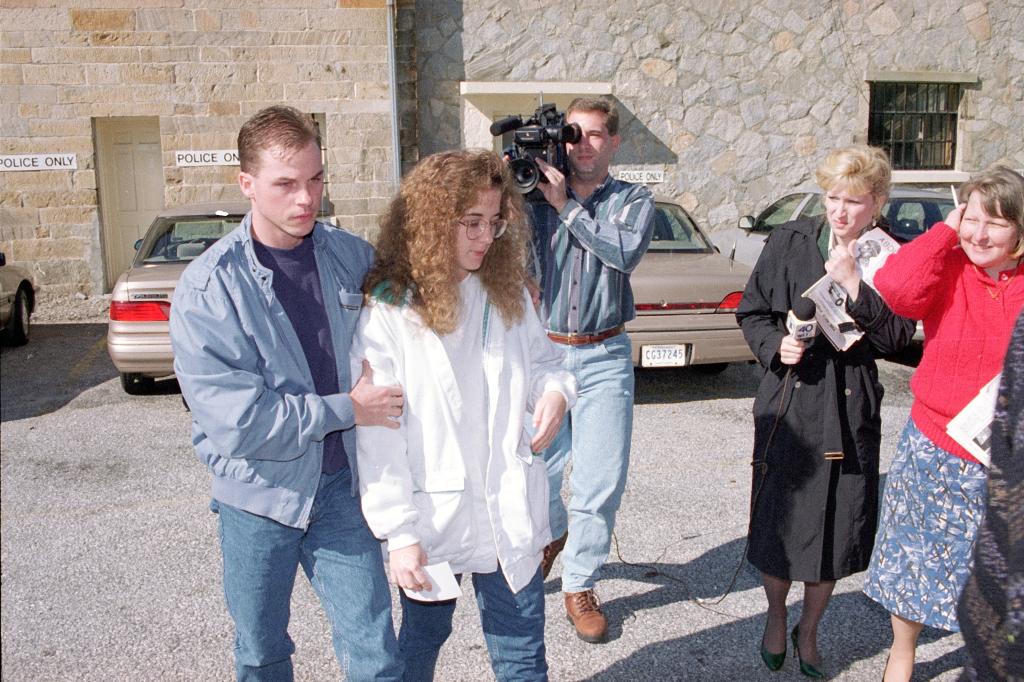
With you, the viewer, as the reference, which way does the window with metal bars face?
facing the viewer

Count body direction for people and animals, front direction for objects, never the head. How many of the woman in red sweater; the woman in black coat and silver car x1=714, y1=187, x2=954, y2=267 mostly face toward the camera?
2

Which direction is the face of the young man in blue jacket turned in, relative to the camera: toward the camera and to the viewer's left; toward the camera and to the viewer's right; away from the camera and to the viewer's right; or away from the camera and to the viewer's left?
toward the camera and to the viewer's right

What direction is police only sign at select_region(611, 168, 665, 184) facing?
toward the camera

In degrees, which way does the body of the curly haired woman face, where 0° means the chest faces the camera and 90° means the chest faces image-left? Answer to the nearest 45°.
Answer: approximately 315°

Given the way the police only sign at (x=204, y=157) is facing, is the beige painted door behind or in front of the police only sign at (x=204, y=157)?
behind

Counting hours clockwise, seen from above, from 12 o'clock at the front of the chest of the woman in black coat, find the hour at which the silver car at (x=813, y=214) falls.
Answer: The silver car is roughly at 6 o'clock from the woman in black coat.

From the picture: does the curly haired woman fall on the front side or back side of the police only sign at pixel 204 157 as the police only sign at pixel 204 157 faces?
on the front side

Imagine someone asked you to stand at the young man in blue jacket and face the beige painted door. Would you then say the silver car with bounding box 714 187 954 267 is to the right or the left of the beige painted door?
right

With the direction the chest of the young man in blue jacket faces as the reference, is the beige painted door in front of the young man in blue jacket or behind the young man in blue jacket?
behind
